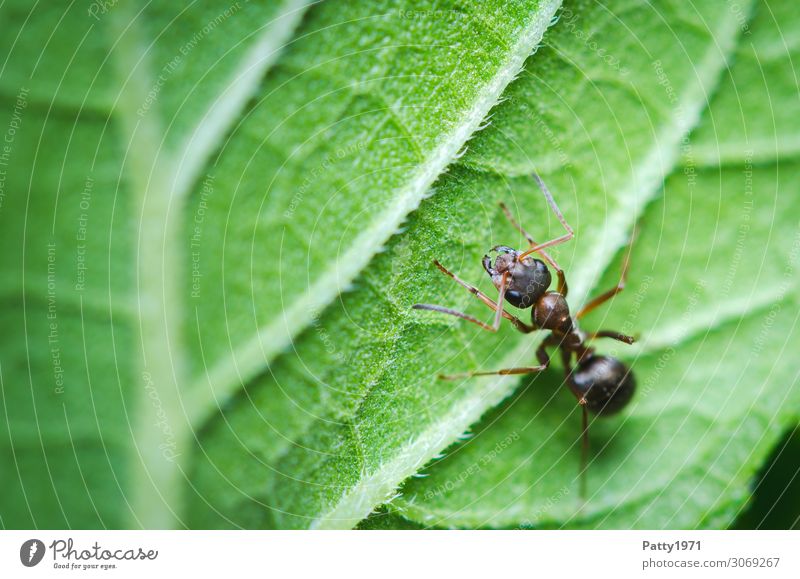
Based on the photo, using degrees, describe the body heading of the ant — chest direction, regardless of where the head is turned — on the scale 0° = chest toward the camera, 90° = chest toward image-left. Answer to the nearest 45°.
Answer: approximately 135°

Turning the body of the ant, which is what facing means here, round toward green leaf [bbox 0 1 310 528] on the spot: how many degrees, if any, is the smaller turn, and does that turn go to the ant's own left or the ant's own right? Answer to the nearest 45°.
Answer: approximately 45° to the ant's own left
